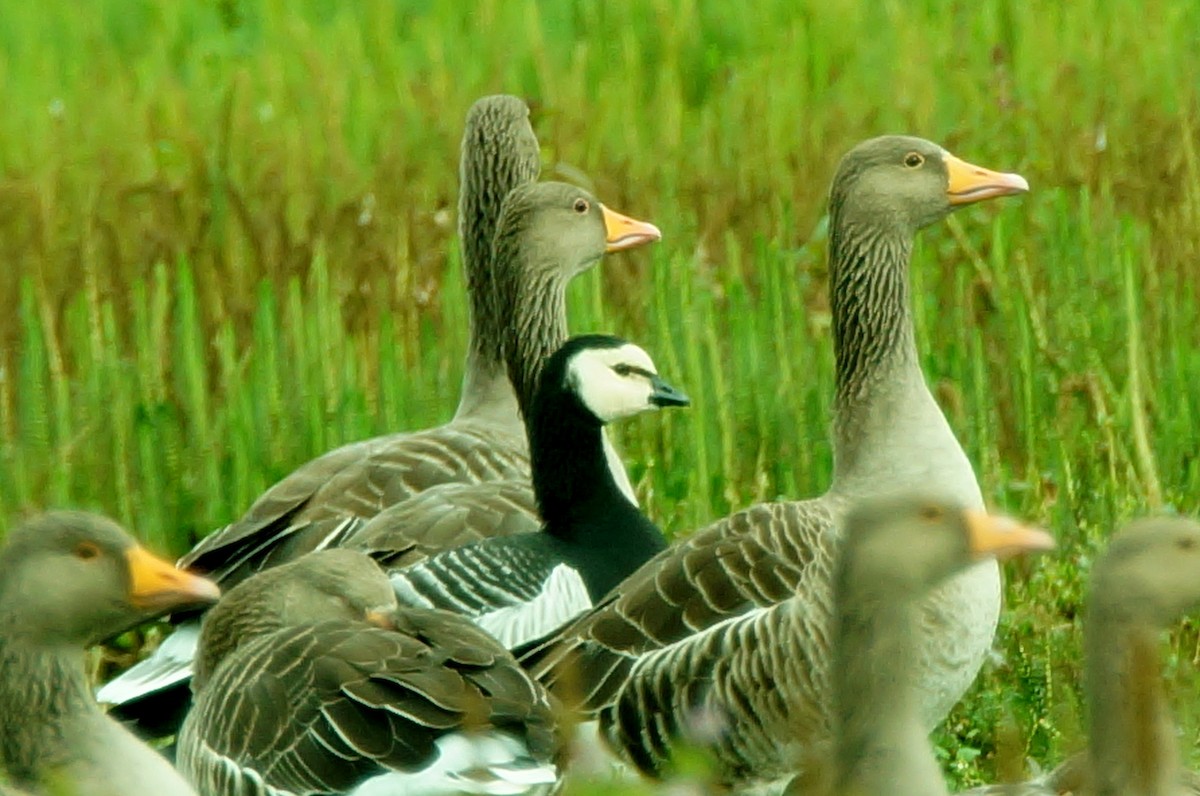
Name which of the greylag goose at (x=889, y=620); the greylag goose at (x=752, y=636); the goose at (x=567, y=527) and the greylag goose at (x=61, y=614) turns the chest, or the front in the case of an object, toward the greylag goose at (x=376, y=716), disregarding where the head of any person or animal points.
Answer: the greylag goose at (x=61, y=614)

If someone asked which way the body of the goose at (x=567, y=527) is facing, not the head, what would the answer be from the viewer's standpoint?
to the viewer's right

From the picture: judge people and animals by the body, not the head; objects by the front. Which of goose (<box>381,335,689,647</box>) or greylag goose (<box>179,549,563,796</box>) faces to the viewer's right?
the goose

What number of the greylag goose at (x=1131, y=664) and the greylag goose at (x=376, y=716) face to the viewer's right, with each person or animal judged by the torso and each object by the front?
1

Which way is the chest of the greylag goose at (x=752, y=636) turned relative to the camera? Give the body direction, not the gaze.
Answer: to the viewer's right

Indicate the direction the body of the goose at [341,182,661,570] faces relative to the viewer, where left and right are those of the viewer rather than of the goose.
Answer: facing to the right of the viewer

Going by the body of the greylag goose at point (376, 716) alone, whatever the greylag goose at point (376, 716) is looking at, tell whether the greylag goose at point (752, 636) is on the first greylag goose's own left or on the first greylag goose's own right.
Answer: on the first greylag goose's own right

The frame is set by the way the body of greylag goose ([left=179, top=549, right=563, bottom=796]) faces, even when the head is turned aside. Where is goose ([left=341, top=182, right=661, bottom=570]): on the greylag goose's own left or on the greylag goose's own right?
on the greylag goose's own right

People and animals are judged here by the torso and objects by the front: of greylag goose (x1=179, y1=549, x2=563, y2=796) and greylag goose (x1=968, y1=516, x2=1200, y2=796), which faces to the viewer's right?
greylag goose (x1=968, y1=516, x2=1200, y2=796)

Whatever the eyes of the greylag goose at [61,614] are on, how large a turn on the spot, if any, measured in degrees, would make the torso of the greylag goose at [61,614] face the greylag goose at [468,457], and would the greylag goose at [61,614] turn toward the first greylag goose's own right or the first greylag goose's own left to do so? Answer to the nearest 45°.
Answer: approximately 45° to the first greylag goose's own left
